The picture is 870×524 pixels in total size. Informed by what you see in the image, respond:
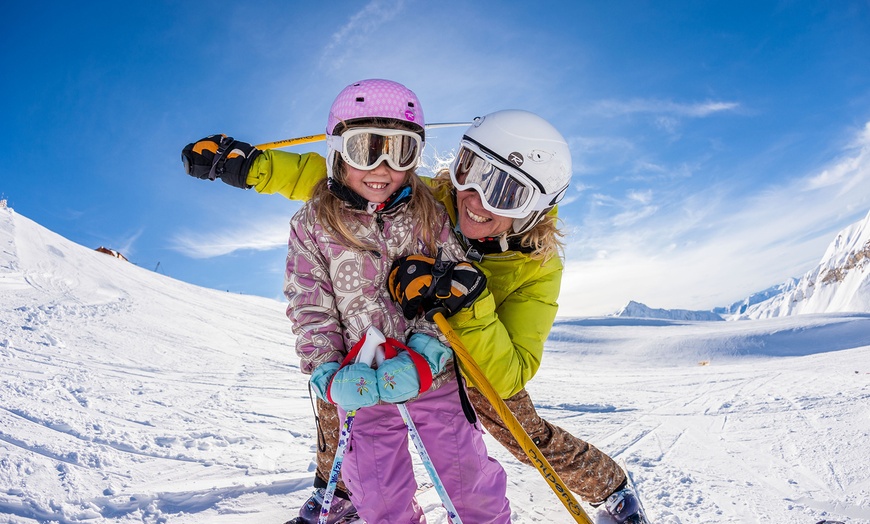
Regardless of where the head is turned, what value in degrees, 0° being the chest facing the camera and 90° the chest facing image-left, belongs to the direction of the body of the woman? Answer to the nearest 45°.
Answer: approximately 45°

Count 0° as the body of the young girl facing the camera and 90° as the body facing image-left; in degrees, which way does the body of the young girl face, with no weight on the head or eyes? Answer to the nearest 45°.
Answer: approximately 0°
